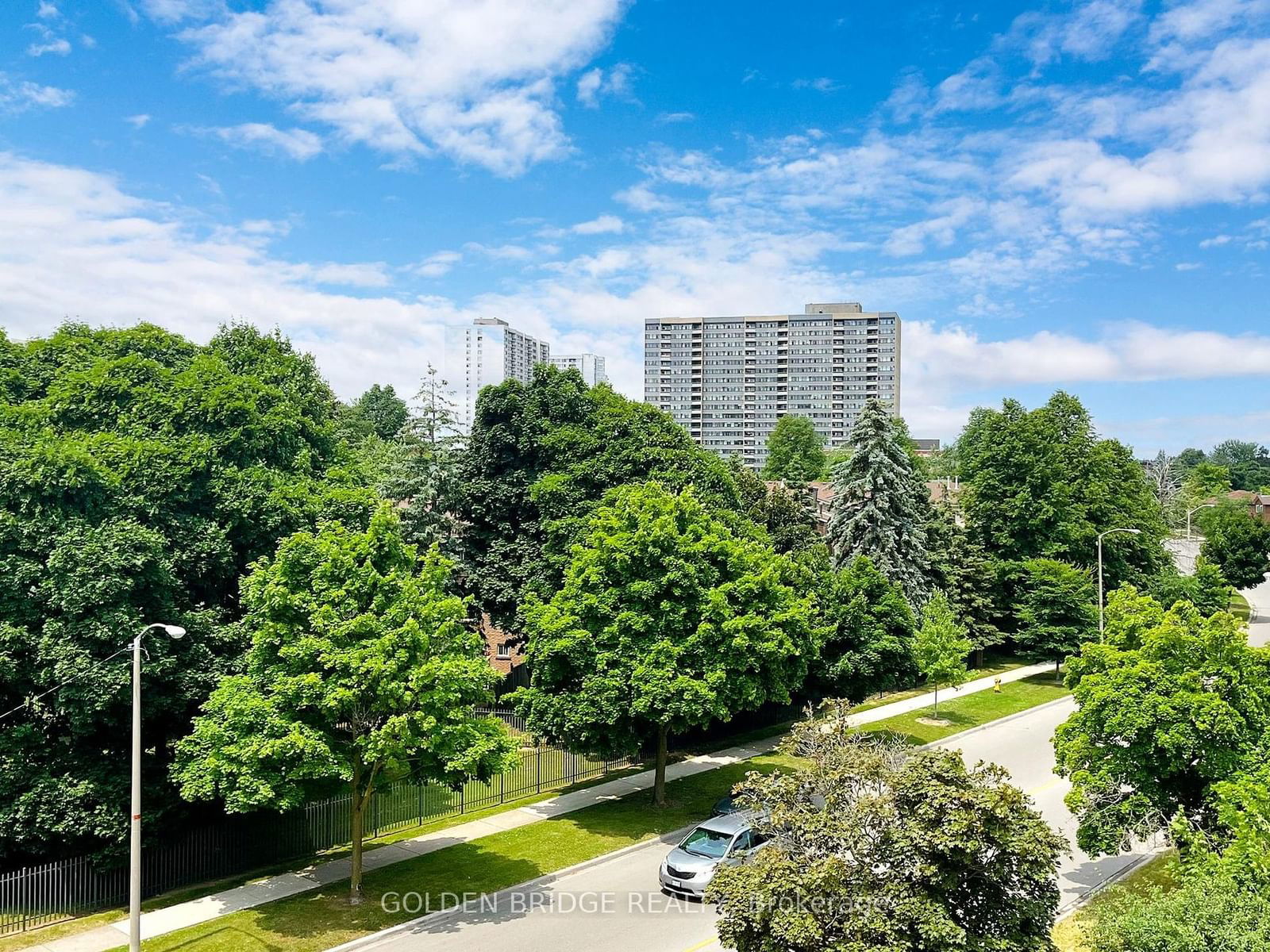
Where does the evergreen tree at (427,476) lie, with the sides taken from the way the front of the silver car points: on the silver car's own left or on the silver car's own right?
on the silver car's own right

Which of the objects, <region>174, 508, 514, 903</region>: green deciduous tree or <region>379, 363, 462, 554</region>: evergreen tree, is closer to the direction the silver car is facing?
the green deciduous tree

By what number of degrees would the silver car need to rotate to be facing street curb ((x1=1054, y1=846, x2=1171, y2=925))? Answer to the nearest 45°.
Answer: approximately 135° to its left

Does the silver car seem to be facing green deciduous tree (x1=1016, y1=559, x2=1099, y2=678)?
no

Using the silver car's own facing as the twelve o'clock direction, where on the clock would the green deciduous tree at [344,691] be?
The green deciduous tree is roughly at 1 o'clock from the silver car.

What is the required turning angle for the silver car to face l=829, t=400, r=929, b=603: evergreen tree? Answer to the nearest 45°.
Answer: approximately 135° to its right

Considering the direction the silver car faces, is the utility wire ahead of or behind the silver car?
ahead

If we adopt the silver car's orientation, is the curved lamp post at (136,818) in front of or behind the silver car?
in front

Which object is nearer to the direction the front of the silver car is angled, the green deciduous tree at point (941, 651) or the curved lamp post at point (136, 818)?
the curved lamp post

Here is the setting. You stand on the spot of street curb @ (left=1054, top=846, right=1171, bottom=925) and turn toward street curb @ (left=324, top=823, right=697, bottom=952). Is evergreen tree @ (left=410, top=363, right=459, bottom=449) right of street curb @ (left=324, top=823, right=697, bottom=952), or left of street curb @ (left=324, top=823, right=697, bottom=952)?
right

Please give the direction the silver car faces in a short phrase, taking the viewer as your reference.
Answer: facing the viewer and to the left of the viewer

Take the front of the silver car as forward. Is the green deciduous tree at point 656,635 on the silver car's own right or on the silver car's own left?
on the silver car's own right

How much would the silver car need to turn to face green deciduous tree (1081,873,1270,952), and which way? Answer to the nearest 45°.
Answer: approximately 90° to its left

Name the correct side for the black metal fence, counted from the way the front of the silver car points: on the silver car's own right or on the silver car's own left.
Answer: on the silver car's own right

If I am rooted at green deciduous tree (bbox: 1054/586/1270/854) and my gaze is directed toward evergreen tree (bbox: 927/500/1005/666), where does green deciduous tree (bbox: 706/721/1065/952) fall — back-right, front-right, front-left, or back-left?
back-left
